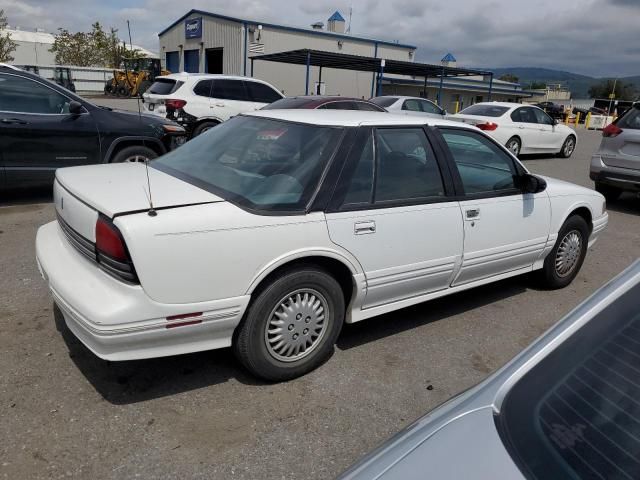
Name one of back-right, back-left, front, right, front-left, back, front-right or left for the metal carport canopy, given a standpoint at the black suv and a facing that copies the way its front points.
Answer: front-left

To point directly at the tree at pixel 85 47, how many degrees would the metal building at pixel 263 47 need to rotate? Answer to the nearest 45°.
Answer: approximately 90° to its right

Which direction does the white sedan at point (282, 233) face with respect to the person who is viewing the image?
facing away from the viewer and to the right of the viewer

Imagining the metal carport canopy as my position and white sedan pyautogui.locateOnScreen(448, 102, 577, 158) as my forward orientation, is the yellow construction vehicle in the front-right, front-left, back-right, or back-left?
back-right

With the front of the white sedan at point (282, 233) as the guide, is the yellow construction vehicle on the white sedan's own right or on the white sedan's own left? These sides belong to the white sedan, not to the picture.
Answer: on the white sedan's own left

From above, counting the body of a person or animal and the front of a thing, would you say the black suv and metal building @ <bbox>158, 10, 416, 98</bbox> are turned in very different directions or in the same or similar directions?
very different directions

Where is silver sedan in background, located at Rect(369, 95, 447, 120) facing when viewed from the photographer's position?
facing away from the viewer and to the right of the viewer

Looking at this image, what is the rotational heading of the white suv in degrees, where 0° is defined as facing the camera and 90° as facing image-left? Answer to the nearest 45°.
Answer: approximately 225°

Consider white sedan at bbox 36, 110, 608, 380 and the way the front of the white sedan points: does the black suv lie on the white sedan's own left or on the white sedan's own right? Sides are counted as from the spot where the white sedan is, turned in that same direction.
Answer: on the white sedan's own left

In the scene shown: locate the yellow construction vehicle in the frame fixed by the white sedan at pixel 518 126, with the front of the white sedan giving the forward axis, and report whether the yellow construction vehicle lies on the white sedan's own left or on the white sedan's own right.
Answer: on the white sedan's own left

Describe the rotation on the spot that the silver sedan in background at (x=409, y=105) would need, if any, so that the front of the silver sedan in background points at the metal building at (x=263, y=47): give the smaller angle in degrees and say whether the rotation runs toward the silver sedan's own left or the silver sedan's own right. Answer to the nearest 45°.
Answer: approximately 90° to the silver sedan's own left

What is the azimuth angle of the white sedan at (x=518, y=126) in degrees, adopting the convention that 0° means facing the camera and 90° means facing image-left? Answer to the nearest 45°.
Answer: approximately 225°

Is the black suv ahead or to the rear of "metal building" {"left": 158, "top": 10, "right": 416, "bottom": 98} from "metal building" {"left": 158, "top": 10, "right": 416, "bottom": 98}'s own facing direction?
ahead

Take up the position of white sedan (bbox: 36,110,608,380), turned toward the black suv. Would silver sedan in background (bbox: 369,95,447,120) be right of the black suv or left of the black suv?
right

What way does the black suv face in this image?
to the viewer's right

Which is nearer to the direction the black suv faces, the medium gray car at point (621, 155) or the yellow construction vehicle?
the medium gray car
